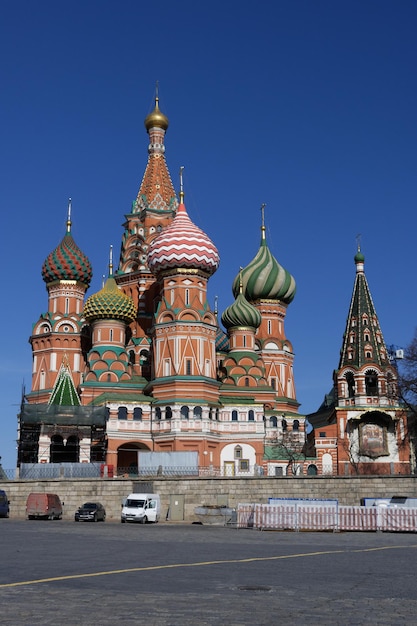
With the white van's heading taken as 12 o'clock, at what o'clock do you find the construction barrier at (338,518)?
The construction barrier is roughly at 9 o'clock from the white van.

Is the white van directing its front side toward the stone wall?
no

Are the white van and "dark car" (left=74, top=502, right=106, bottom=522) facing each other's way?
no

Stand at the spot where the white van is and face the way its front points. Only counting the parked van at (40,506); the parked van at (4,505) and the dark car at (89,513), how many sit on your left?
0

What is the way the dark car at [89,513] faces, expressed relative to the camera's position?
facing the viewer and to the left of the viewer

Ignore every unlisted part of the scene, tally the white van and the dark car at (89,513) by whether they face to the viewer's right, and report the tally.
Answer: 0

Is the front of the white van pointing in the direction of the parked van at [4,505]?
no

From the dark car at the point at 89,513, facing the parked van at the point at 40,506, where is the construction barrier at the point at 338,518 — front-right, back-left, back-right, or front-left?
back-left

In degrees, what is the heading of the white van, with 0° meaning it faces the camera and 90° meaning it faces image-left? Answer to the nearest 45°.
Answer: approximately 45°

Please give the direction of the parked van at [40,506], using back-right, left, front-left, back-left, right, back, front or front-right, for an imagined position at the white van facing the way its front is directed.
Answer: front-right
